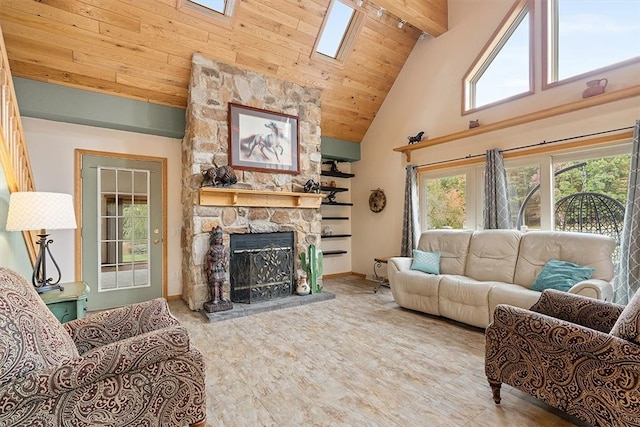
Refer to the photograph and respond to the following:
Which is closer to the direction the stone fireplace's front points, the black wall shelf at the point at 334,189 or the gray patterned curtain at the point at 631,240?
the gray patterned curtain

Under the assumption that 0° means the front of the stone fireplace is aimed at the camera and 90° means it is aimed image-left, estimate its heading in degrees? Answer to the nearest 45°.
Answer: approximately 315°

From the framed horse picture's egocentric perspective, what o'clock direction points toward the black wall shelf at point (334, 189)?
The black wall shelf is roughly at 9 o'clock from the framed horse picture.

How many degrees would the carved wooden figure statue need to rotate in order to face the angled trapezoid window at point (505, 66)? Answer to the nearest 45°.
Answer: approximately 45° to its left

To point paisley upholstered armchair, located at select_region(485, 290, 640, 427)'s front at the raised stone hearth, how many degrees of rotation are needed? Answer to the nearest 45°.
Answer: approximately 45° to its left

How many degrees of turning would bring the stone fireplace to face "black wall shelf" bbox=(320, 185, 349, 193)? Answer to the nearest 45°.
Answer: approximately 90° to its left

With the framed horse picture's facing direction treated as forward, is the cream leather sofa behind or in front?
in front

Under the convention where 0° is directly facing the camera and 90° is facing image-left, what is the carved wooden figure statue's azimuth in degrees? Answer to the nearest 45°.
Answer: approximately 315°

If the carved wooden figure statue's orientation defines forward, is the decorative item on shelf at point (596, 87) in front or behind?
in front

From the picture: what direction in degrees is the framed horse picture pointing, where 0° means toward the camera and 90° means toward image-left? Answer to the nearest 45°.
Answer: approximately 315°
